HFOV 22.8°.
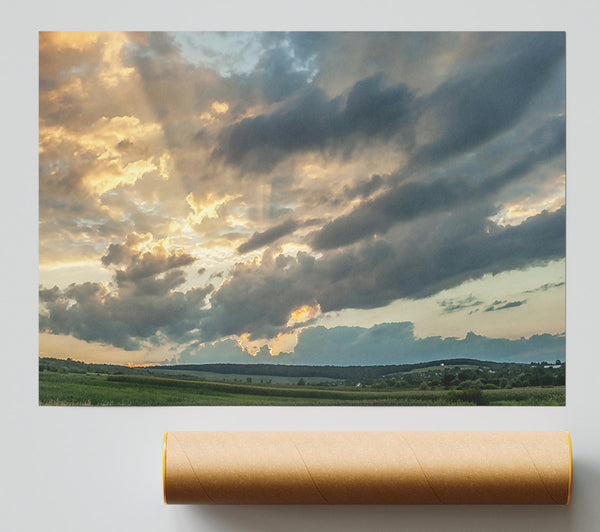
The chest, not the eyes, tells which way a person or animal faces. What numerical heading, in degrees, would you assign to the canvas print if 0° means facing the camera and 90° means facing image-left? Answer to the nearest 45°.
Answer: approximately 0°
